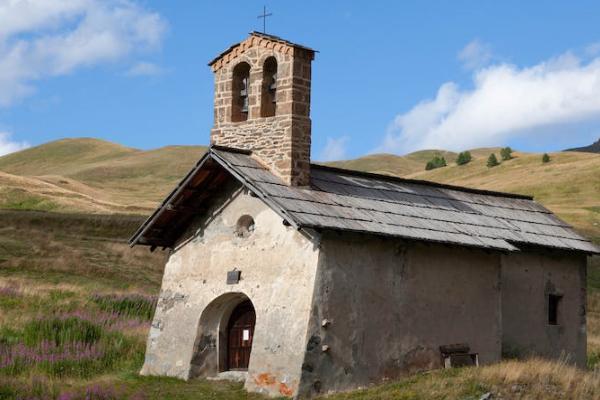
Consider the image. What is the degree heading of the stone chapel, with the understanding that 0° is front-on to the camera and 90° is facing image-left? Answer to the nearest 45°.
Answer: approximately 45°

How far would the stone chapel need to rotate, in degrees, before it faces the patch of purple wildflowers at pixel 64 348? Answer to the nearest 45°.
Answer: approximately 45° to its right
